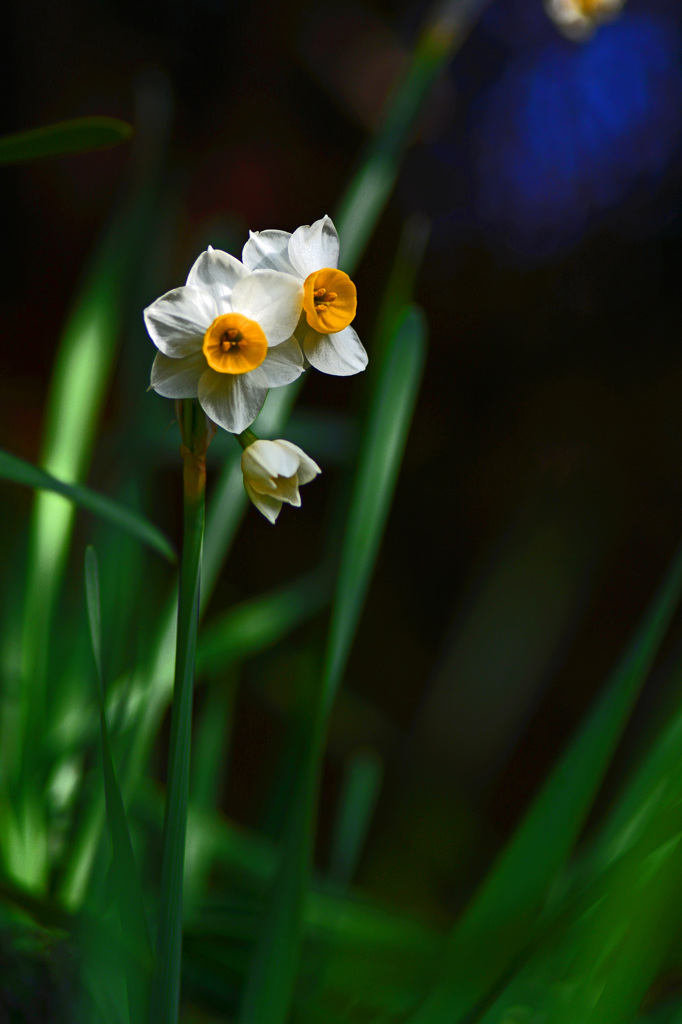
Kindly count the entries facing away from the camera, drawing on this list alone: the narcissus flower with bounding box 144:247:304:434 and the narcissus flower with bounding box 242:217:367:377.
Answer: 0

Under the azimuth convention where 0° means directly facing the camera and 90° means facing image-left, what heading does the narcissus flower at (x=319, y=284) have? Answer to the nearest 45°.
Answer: approximately 315°

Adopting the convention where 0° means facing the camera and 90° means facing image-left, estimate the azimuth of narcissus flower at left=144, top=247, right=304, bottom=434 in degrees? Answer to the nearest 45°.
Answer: approximately 0°
